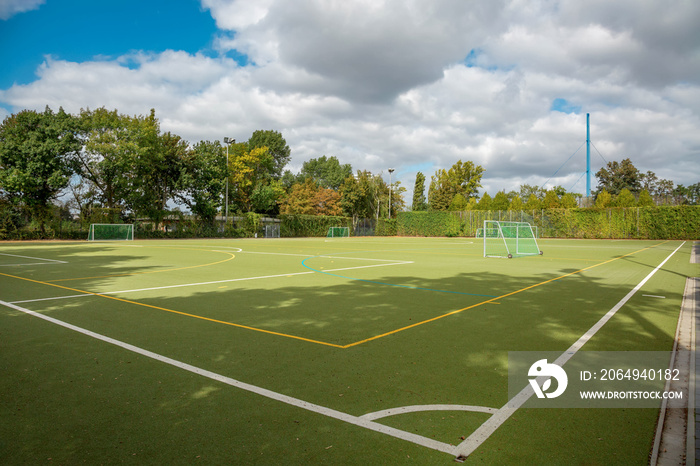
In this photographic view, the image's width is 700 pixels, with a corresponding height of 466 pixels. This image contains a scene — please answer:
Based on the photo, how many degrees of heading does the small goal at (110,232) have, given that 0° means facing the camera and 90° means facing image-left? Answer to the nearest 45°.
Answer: approximately 0°

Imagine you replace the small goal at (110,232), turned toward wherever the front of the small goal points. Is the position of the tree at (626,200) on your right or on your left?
on your left

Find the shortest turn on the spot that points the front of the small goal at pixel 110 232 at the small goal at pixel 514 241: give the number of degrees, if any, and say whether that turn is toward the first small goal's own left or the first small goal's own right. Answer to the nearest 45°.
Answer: approximately 45° to the first small goal's own left
